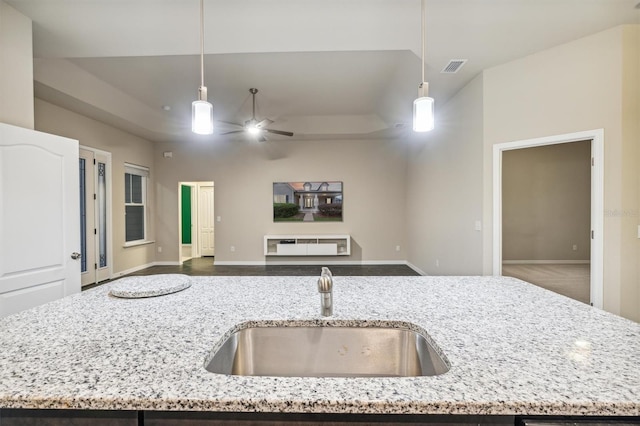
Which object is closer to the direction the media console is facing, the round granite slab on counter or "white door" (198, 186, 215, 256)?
the round granite slab on counter

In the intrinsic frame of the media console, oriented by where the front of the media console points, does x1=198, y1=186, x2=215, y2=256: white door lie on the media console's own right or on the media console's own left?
on the media console's own right

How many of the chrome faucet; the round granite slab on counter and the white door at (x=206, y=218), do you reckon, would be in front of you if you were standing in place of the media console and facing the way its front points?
2

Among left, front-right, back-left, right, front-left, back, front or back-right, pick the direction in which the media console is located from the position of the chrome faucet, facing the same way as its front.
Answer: back

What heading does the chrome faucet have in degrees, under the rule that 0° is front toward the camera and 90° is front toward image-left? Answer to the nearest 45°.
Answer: approximately 0°

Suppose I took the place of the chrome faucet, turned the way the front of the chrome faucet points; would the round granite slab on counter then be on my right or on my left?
on my right

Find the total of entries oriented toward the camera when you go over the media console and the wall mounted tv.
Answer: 2

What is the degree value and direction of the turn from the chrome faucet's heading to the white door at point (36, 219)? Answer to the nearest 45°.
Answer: approximately 135° to its right

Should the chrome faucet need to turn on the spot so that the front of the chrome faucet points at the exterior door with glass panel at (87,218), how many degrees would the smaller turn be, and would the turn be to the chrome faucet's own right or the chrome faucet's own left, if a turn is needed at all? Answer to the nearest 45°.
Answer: approximately 135° to the chrome faucet's own right

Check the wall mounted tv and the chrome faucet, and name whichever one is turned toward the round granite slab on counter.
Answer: the wall mounted tv
